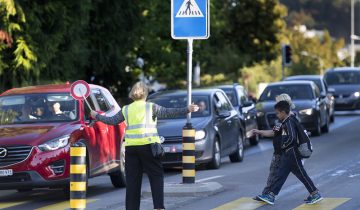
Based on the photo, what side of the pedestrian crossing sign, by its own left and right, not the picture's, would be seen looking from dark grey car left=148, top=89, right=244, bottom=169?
back

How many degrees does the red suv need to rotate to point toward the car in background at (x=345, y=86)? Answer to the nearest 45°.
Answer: approximately 180°

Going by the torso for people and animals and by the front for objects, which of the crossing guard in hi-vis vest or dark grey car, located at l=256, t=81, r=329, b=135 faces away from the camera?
the crossing guard in hi-vis vest

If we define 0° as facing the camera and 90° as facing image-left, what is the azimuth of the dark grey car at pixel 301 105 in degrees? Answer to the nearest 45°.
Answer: approximately 45°

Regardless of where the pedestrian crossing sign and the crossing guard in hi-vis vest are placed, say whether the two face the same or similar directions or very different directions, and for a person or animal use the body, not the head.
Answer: very different directions

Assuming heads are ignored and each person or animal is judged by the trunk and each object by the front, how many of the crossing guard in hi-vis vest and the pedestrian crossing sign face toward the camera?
1

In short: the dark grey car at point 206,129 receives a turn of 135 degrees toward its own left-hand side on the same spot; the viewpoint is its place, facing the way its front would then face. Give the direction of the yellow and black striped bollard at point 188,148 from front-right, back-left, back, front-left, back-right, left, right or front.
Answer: right

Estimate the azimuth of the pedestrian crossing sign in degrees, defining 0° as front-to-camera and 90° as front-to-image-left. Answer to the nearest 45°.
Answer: approximately 0°

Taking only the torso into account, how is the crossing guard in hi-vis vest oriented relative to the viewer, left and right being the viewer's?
facing away from the viewer

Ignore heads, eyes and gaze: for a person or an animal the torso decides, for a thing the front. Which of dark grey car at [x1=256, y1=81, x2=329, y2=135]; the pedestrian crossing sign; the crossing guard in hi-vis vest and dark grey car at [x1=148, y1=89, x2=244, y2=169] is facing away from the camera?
the crossing guard in hi-vis vest
